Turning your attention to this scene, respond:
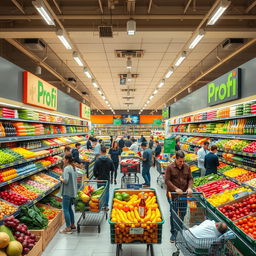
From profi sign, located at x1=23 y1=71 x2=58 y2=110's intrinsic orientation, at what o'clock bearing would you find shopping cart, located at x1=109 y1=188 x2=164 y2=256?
The shopping cart is roughly at 1 o'clock from the profi sign.

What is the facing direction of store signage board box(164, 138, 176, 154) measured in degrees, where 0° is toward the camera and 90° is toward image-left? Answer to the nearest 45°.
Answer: approximately 0°
